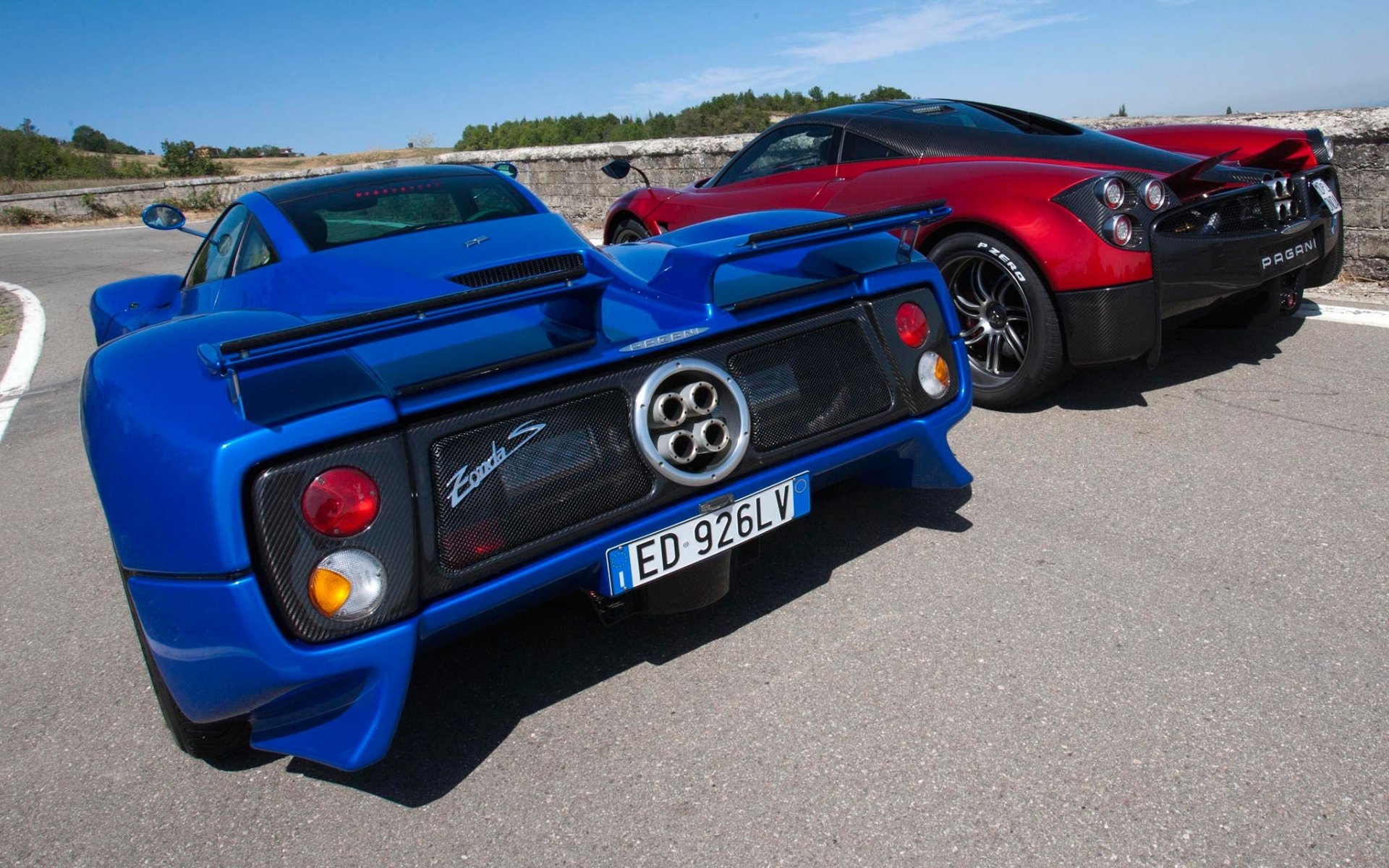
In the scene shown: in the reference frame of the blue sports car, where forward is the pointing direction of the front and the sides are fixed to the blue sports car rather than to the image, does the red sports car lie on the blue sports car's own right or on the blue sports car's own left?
on the blue sports car's own right

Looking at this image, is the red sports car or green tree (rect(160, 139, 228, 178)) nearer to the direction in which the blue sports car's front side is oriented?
the green tree

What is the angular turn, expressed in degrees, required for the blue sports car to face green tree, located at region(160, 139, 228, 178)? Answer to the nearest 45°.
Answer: approximately 45° to its right

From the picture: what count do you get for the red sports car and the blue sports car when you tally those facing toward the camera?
0

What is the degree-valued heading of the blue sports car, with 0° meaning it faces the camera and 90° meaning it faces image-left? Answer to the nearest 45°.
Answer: approximately 135°

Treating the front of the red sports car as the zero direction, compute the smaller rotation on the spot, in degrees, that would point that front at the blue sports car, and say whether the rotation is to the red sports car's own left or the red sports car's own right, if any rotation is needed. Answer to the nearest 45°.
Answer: approximately 90° to the red sports car's own left

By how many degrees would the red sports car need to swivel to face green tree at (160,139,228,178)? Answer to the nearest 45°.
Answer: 0° — it already faces it

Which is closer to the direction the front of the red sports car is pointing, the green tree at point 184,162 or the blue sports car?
the green tree

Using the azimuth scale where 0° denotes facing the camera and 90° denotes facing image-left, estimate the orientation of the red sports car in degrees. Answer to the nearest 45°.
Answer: approximately 135°
